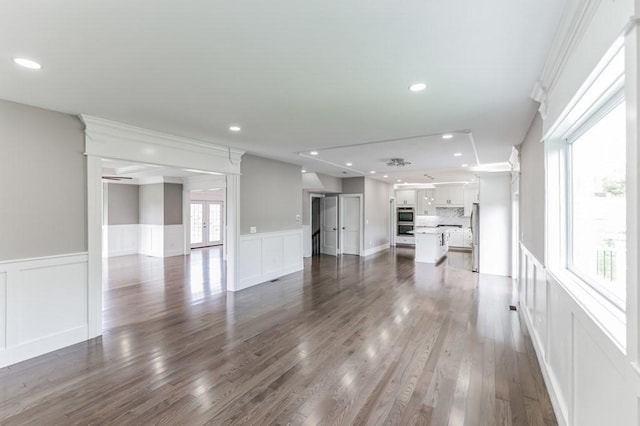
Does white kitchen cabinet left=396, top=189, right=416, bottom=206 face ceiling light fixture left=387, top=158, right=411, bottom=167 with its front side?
yes

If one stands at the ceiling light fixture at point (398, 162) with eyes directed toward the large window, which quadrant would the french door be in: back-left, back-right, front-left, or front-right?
back-right

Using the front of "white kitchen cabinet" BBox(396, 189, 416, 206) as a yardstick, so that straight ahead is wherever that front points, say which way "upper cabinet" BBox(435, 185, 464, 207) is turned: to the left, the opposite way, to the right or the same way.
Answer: the same way

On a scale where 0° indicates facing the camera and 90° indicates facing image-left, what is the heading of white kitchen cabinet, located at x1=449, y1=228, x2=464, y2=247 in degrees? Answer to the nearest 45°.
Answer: approximately 0°

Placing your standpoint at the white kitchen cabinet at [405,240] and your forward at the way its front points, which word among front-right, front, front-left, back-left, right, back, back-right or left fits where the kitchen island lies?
front

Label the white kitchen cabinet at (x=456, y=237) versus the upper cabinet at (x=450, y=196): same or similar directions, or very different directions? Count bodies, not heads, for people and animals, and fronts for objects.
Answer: same or similar directions

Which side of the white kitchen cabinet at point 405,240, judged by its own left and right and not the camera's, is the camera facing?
front

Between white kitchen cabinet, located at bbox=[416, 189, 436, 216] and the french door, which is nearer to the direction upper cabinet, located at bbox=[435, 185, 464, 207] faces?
the french door

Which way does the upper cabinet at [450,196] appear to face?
toward the camera

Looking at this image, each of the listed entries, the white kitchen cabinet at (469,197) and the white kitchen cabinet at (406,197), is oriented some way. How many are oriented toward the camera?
2

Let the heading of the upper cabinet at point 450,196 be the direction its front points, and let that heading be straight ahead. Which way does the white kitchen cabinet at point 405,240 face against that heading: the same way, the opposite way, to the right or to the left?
the same way

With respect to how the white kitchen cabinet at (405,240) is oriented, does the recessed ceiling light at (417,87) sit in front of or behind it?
in front

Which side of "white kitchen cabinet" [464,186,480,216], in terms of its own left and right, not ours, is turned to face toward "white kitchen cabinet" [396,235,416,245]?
right

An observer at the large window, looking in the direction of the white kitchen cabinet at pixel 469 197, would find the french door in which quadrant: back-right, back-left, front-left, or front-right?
front-left

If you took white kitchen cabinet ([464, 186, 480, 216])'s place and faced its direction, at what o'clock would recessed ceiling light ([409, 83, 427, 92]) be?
The recessed ceiling light is roughly at 12 o'clock from the white kitchen cabinet.

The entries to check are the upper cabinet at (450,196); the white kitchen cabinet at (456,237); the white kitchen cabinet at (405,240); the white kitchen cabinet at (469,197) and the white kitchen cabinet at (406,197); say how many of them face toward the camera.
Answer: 5
